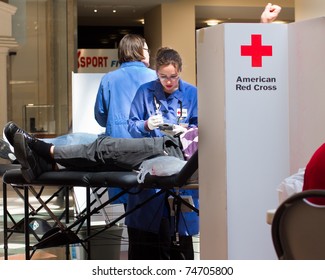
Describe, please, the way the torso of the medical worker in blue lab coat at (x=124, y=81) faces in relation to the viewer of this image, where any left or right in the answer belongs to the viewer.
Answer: facing away from the viewer and to the right of the viewer

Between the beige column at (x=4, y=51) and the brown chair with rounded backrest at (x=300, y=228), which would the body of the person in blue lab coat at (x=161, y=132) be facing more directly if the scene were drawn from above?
the brown chair with rounded backrest

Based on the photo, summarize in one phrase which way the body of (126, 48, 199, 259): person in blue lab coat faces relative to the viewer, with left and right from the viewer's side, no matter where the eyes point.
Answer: facing the viewer

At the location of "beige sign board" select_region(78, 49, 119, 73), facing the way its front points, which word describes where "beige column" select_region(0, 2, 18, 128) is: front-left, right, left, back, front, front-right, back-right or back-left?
front-right

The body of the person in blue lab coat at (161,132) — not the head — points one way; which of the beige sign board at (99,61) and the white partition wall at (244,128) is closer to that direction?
the white partition wall

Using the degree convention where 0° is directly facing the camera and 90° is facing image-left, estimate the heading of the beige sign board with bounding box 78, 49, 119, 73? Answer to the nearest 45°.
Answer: approximately 0°

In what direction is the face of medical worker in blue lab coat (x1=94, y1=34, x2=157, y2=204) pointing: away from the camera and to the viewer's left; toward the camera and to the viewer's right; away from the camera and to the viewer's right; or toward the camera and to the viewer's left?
away from the camera and to the viewer's right

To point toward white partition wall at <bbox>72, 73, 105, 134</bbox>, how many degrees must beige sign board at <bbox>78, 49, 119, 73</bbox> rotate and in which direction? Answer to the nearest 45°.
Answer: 0° — it already faces it

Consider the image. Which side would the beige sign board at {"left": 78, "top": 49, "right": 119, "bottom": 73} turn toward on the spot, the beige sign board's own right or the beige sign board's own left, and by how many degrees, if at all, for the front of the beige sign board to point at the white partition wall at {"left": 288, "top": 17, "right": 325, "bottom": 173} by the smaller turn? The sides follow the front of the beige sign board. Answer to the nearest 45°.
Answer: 0° — it already faces it

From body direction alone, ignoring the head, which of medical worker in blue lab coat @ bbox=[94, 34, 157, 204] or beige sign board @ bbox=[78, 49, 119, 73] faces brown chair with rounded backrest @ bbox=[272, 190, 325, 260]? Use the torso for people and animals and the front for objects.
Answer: the beige sign board

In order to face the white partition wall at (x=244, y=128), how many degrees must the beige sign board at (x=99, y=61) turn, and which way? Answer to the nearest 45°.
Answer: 0° — it already faces it
